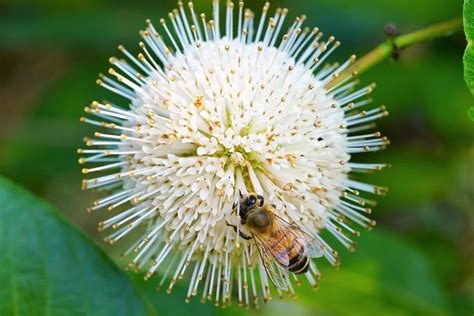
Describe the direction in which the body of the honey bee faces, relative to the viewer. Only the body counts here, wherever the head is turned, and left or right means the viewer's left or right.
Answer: facing away from the viewer and to the left of the viewer

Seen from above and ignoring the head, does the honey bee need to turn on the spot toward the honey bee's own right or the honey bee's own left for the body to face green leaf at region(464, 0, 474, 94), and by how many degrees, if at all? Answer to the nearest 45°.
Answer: approximately 135° to the honey bee's own right
